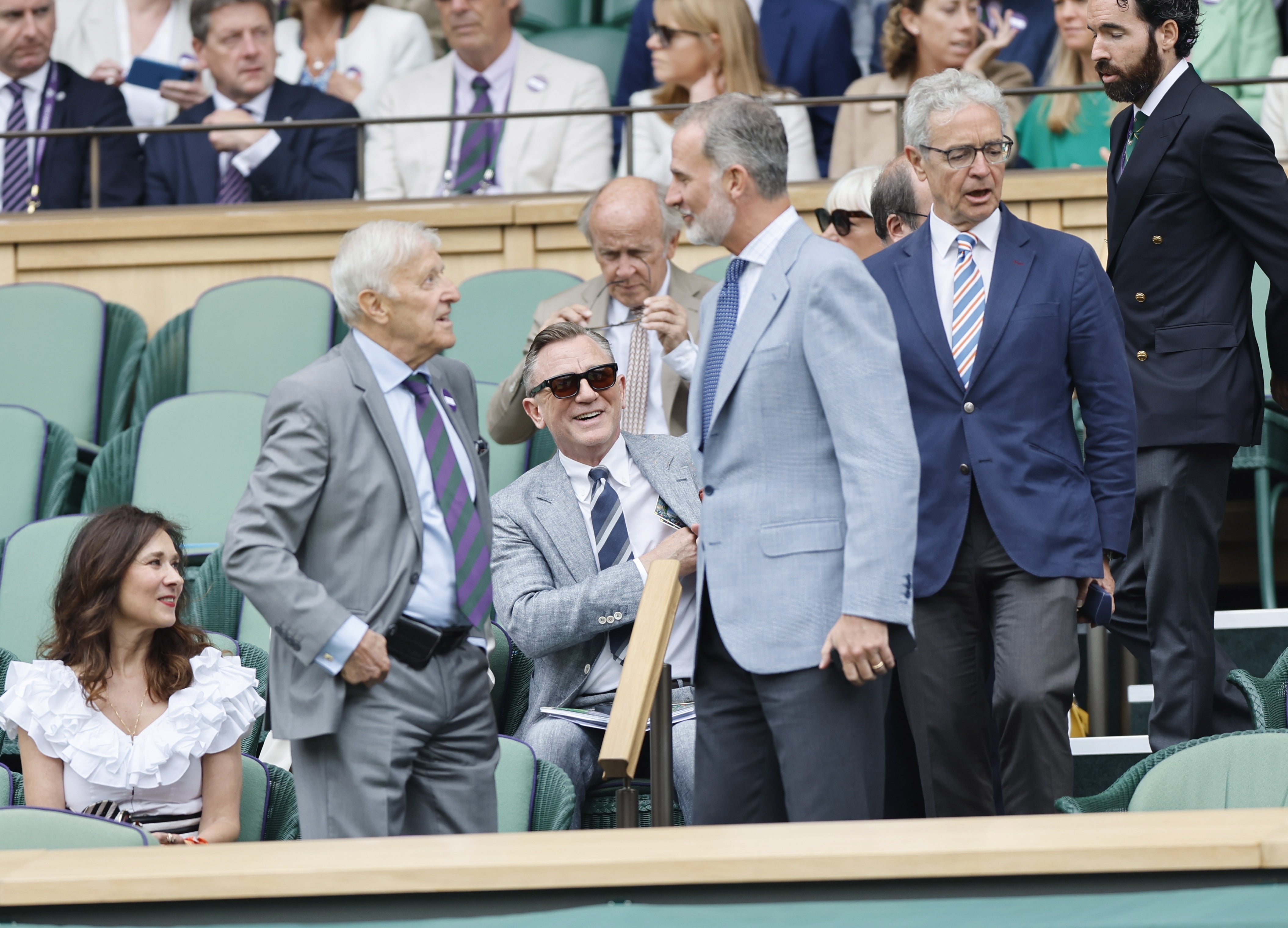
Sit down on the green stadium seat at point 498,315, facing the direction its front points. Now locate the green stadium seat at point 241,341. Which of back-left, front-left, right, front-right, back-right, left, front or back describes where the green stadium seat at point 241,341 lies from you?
right

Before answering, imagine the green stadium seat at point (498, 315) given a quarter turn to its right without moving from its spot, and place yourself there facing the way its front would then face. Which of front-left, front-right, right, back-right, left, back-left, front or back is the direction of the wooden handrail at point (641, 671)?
left

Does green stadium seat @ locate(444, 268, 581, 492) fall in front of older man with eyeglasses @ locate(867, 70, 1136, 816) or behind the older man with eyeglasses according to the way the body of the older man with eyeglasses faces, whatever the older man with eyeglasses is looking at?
behind

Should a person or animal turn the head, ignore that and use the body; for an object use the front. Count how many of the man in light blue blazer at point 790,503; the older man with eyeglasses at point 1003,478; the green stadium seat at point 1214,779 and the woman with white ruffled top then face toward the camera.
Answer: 3

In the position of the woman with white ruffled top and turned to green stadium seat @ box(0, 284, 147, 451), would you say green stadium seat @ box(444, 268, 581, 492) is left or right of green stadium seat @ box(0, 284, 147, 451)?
right

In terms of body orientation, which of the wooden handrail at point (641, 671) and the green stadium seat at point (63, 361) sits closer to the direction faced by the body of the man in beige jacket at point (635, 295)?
the wooden handrail

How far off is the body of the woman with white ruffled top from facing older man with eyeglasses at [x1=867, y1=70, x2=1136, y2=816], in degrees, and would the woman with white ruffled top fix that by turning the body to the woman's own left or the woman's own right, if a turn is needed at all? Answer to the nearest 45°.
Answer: approximately 45° to the woman's own left

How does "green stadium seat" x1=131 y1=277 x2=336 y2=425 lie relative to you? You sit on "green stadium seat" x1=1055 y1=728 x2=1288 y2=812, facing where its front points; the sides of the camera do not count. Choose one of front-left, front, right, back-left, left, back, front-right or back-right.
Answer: back-right
